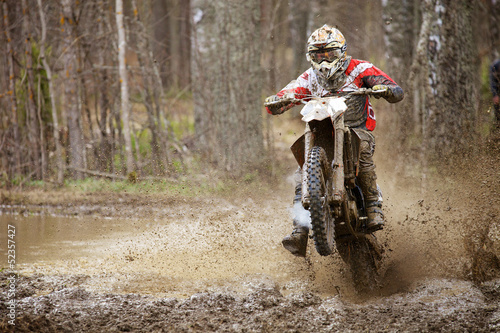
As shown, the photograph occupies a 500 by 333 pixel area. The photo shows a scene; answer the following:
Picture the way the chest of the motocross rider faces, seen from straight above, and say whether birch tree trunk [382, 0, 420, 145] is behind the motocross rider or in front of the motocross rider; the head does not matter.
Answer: behind

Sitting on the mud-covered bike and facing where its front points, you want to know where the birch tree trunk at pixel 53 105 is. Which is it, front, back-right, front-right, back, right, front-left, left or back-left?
back-right

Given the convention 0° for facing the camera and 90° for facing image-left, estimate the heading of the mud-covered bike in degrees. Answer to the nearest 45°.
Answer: approximately 0°

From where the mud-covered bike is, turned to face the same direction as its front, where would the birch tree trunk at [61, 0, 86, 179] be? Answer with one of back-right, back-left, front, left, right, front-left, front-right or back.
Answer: back-right

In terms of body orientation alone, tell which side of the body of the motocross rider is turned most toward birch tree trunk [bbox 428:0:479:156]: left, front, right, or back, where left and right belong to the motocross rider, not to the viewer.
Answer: back

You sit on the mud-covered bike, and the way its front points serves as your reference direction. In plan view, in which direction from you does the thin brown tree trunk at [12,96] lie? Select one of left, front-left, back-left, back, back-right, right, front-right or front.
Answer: back-right

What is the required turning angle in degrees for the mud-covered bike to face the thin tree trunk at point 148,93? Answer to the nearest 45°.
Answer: approximately 135° to its right

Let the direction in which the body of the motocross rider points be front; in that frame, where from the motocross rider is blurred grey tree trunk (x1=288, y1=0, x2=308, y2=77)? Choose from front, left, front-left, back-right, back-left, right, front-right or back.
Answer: back
